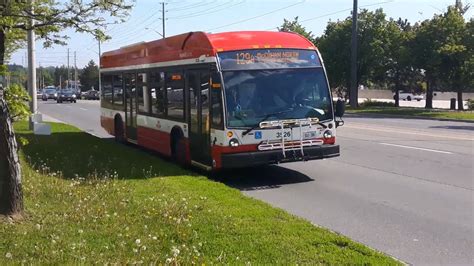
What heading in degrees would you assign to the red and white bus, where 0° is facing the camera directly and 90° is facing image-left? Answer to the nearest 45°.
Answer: approximately 315°

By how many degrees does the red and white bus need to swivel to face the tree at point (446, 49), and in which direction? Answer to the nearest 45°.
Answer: approximately 90° to its left

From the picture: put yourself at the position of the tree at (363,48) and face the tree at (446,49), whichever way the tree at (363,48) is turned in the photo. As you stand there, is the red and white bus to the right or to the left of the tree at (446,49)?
right

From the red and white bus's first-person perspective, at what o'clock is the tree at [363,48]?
The tree is roughly at 8 o'clock from the red and white bus.

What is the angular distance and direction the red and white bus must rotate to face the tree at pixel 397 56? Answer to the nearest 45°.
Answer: approximately 135° to its left

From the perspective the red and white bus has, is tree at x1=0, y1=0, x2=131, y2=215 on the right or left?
on its right
